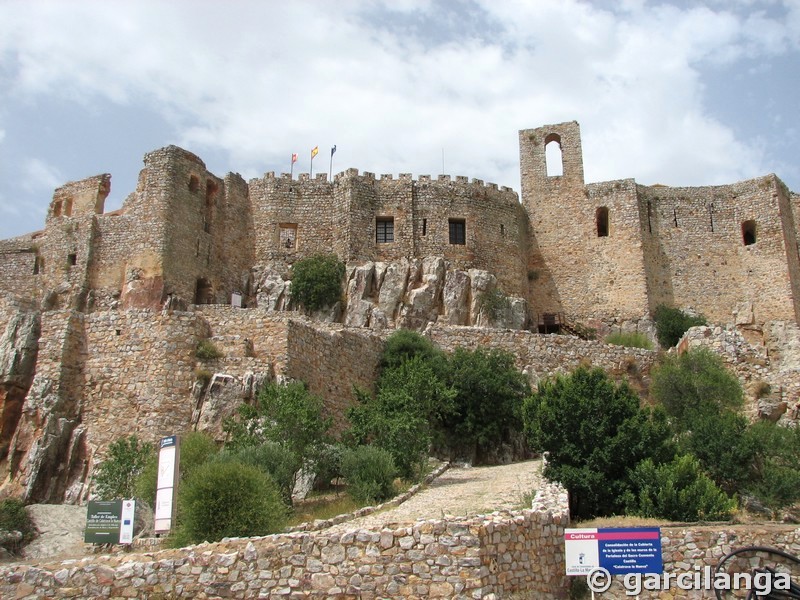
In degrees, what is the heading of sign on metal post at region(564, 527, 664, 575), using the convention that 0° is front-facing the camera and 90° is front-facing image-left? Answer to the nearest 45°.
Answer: approximately 0°

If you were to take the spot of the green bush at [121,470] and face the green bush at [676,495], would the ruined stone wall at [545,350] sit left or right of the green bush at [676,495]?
left

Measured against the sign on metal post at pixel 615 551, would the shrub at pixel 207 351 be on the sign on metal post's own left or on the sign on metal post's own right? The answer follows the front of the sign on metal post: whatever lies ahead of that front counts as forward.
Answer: on the sign on metal post's own right

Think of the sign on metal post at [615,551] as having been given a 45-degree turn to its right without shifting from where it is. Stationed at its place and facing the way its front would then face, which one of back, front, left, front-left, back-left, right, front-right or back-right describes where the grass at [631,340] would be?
back-right

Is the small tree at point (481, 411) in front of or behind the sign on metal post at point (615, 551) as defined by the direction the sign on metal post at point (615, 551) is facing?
behind

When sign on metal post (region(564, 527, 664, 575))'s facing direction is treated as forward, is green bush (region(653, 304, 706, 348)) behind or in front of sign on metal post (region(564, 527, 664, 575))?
behind

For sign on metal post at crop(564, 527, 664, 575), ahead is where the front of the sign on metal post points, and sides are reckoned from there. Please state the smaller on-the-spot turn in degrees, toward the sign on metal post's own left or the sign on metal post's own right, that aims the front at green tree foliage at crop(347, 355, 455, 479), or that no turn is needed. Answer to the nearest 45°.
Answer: approximately 135° to the sign on metal post's own right

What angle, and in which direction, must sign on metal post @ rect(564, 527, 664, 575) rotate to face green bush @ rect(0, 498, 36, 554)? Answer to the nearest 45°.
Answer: approximately 90° to its right

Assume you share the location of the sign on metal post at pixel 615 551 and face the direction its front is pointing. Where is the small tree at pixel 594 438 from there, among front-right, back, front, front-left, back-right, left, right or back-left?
back

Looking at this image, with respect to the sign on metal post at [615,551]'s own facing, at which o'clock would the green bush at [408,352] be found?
The green bush is roughly at 5 o'clock from the sign on metal post.

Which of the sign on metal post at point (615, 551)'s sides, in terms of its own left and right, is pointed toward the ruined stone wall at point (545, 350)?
back
